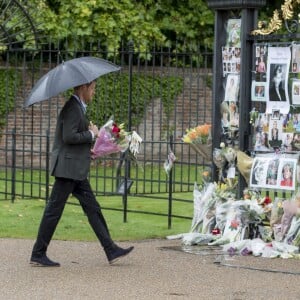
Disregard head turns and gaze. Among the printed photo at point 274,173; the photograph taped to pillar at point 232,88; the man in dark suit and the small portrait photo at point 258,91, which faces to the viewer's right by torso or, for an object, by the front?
the man in dark suit

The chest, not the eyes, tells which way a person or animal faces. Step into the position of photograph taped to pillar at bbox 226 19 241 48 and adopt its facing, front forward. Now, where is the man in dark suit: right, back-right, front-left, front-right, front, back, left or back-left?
front-right

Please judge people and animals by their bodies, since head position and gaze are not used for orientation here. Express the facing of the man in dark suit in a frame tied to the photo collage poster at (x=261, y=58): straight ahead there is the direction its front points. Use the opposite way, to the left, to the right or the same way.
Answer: to the left

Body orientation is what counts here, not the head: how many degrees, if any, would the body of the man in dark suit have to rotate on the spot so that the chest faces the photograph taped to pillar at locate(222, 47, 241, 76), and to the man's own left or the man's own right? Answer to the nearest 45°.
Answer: approximately 45° to the man's own left

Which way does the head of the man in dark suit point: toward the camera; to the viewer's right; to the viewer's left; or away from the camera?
to the viewer's right

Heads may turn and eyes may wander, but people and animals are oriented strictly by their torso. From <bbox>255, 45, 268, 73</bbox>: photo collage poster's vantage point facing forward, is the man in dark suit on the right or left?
on its right

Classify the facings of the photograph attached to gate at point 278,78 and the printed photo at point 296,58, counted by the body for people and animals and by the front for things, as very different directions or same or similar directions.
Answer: same or similar directions

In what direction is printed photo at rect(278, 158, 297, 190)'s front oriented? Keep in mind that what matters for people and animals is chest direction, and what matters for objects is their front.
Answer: toward the camera

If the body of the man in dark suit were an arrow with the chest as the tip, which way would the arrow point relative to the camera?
to the viewer's right

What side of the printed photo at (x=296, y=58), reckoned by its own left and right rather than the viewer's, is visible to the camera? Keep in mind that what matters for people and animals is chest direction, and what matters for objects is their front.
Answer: front

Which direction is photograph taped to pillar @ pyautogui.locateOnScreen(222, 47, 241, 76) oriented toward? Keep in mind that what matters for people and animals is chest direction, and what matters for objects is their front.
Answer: toward the camera

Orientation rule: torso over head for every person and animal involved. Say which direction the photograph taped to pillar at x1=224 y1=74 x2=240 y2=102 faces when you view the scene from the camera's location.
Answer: facing the viewer

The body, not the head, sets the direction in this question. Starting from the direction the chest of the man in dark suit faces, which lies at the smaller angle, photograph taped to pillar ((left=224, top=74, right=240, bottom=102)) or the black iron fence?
the photograph taped to pillar

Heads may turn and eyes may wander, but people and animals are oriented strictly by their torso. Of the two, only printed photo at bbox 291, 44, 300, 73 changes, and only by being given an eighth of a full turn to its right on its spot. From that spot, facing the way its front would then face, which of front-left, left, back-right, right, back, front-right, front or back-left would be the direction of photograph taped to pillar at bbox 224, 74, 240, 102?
right

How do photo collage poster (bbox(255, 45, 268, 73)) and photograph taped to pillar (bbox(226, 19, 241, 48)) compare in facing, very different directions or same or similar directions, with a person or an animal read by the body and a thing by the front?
same or similar directions

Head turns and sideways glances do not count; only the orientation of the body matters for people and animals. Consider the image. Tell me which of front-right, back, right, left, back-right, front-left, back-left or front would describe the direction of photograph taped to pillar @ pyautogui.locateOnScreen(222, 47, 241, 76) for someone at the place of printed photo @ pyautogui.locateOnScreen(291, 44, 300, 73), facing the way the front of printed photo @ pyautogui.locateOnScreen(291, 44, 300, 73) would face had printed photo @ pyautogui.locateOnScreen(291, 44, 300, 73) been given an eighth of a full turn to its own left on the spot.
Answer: back
